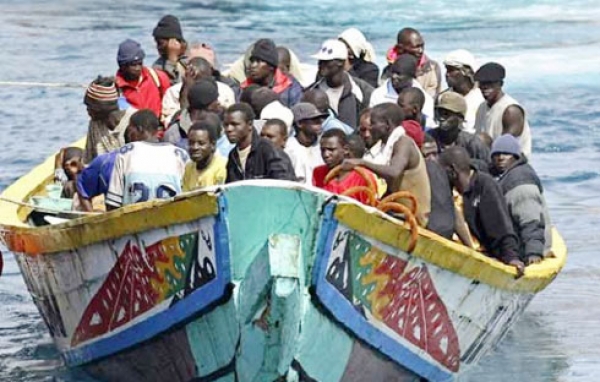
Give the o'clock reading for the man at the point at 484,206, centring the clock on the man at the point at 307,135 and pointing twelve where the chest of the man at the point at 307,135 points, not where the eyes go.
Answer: the man at the point at 484,206 is roughly at 11 o'clock from the man at the point at 307,135.

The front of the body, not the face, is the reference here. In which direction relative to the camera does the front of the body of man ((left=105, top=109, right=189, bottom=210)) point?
away from the camera

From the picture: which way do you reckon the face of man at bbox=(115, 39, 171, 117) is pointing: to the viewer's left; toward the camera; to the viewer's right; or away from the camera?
toward the camera

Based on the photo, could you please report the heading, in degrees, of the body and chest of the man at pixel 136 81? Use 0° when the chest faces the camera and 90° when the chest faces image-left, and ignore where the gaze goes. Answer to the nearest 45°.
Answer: approximately 45°

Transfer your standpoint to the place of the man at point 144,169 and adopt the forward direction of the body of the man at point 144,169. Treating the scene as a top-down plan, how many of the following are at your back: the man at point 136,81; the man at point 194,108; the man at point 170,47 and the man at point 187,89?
0

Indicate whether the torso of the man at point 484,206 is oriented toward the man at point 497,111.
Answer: no

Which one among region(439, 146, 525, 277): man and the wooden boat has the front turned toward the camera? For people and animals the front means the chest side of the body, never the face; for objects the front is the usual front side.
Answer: the wooden boat

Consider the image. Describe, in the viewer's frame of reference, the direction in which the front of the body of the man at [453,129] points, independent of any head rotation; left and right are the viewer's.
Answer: facing the viewer and to the left of the viewer

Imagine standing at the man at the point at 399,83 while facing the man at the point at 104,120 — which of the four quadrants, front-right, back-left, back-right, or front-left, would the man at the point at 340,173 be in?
front-left

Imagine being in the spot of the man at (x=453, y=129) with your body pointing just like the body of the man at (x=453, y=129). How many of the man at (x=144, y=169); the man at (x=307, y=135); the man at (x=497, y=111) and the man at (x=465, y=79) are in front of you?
2

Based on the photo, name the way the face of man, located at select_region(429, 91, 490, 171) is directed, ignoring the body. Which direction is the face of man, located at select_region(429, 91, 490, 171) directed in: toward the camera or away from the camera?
toward the camera

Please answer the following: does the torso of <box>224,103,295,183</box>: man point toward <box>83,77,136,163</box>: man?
no

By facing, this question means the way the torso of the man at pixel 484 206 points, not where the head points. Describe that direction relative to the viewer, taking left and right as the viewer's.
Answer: facing to the left of the viewer

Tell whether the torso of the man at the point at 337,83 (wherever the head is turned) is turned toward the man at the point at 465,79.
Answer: no
